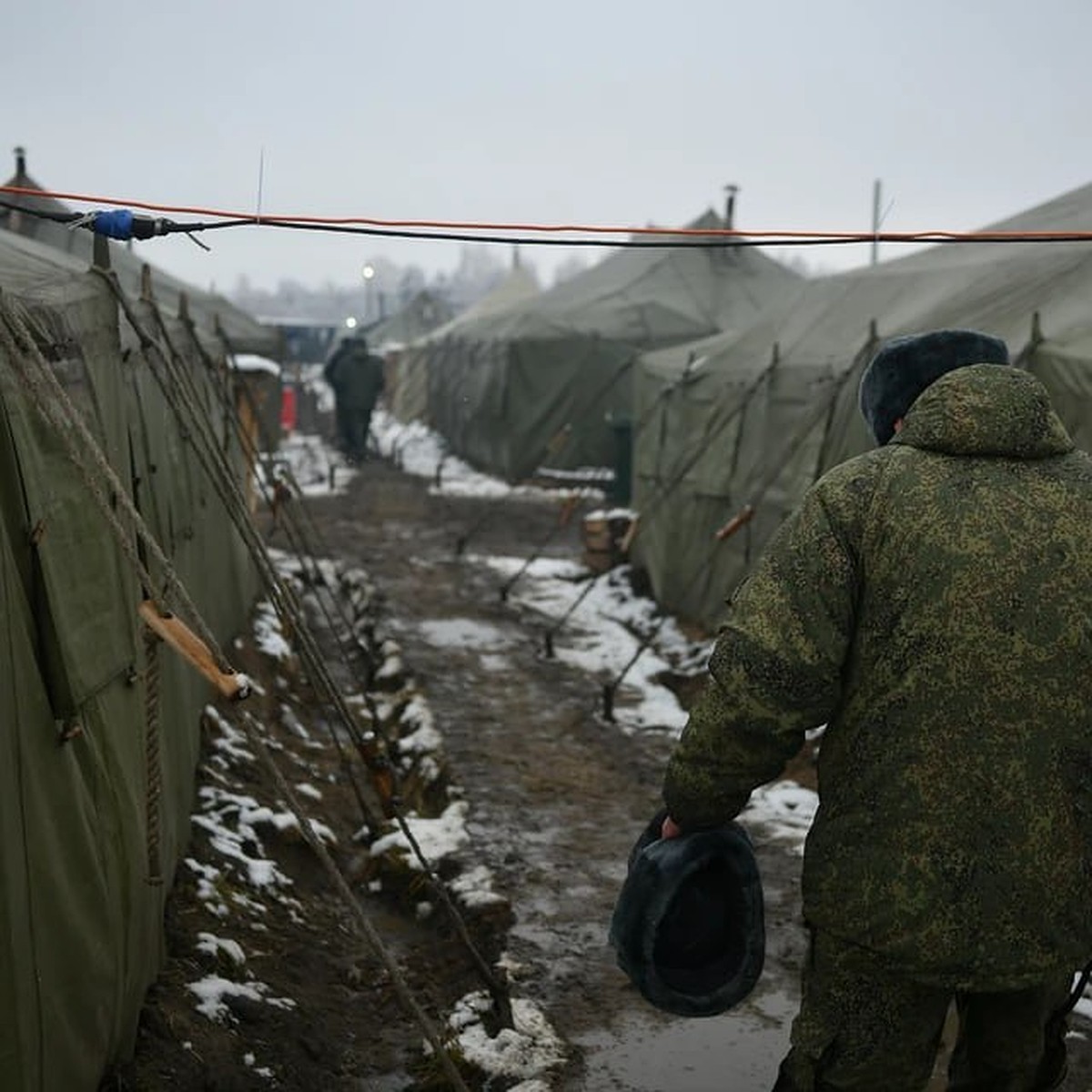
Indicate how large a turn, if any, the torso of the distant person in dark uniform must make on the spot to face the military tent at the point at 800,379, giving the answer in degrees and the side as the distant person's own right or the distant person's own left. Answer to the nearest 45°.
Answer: approximately 180°

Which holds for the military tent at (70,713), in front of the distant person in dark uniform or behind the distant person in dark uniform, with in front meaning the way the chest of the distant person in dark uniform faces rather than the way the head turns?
behind

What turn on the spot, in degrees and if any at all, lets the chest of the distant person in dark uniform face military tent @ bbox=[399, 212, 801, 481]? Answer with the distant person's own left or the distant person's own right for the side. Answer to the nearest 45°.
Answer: approximately 135° to the distant person's own right

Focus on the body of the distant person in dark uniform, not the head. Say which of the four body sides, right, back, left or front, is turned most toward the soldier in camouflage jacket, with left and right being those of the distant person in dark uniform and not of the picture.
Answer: back

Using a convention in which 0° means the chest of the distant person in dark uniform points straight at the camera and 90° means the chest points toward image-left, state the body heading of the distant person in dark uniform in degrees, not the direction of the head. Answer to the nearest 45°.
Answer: approximately 180°

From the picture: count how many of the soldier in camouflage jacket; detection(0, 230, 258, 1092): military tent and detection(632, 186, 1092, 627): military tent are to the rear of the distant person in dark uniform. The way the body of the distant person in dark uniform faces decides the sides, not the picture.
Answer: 3
